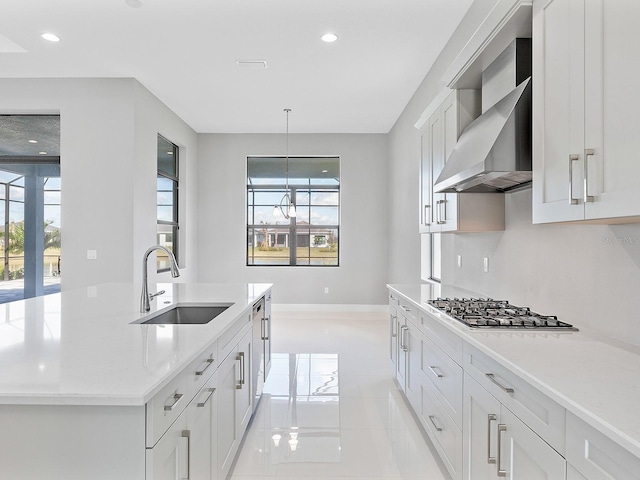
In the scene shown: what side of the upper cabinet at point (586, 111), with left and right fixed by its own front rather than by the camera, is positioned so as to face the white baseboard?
right

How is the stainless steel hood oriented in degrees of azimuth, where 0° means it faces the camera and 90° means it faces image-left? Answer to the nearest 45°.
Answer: approximately 45°

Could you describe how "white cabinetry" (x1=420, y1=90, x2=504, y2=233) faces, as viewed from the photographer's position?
facing to the left of the viewer

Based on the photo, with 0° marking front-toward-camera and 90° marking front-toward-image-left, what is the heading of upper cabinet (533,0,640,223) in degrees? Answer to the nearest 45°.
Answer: approximately 45°

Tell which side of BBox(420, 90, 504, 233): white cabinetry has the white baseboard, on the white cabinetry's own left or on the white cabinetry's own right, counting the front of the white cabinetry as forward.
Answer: on the white cabinetry's own right

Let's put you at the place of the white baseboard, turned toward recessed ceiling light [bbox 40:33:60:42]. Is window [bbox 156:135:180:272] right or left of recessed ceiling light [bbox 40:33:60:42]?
right

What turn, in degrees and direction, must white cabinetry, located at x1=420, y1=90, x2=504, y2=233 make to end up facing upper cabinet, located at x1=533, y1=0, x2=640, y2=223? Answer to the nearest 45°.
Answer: approximately 90° to its left
